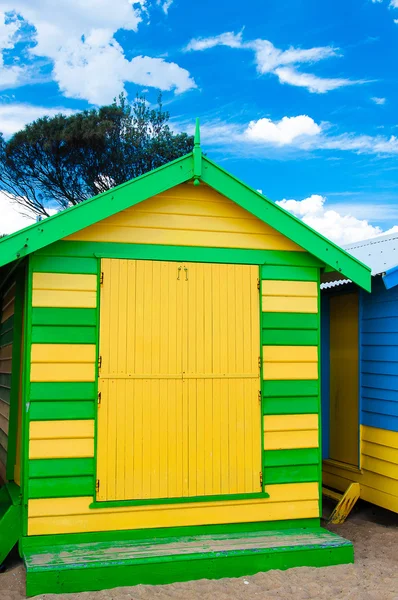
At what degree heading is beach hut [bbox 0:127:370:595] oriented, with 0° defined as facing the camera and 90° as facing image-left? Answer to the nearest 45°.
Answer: approximately 0°

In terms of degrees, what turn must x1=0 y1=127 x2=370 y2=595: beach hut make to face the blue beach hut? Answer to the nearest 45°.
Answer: approximately 135° to its left
